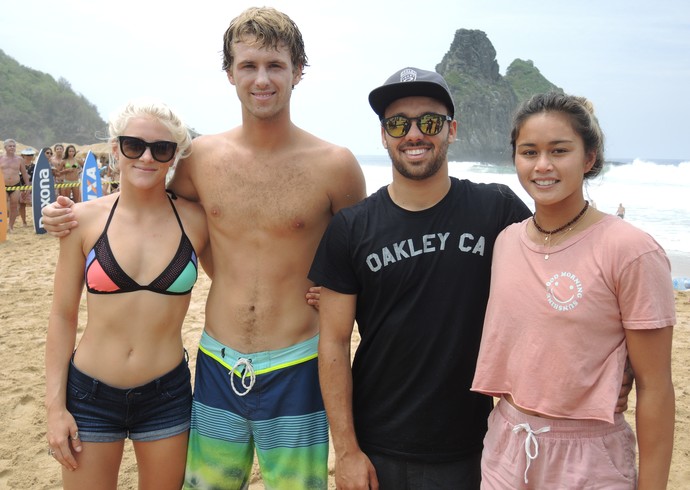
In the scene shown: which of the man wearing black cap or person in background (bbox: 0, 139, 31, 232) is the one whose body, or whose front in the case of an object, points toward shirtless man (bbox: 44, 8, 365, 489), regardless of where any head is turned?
the person in background

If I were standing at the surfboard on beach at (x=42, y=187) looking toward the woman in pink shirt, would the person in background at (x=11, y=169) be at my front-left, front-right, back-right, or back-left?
back-right

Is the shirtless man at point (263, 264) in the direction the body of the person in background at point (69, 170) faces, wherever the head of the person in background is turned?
yes

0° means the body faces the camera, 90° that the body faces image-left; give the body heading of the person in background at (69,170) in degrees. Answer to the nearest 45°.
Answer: approximately 0°

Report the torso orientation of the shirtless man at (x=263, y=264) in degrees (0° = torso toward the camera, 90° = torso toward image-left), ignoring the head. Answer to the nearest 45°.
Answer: approximately 0°

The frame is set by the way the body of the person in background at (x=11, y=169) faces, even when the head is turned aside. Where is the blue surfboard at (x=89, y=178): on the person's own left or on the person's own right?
on the person's own left

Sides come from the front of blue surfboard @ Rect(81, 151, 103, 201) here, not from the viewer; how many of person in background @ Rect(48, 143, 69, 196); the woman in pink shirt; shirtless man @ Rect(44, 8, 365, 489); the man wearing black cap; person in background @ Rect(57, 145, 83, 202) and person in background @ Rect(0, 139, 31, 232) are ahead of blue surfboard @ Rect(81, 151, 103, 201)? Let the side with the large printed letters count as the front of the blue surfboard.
3

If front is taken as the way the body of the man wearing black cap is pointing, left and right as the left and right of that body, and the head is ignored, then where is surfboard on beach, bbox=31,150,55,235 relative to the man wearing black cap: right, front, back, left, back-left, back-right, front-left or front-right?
back-right
